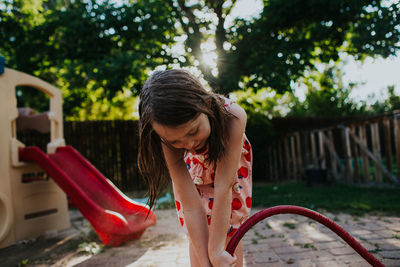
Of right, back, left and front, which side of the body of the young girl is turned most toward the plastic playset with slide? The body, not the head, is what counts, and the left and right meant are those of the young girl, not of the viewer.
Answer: right

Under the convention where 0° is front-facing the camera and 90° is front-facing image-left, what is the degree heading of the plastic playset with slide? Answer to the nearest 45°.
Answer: approximately 315°

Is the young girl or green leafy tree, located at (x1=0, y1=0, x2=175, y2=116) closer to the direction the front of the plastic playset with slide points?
the young girl

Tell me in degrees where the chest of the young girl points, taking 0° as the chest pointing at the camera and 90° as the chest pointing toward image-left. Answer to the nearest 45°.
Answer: approximately 45°

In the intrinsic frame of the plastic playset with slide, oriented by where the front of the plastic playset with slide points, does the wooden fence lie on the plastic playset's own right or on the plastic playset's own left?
on the plastic playset's own left

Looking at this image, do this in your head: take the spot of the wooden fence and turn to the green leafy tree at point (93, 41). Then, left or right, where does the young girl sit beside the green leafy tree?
left

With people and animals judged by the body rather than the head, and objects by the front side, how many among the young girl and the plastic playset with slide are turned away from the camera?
0

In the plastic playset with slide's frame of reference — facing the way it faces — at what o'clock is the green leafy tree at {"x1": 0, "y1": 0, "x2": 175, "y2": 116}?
The green leafy tree is roughly at 8 o'clock from the plastic playset with slide.
